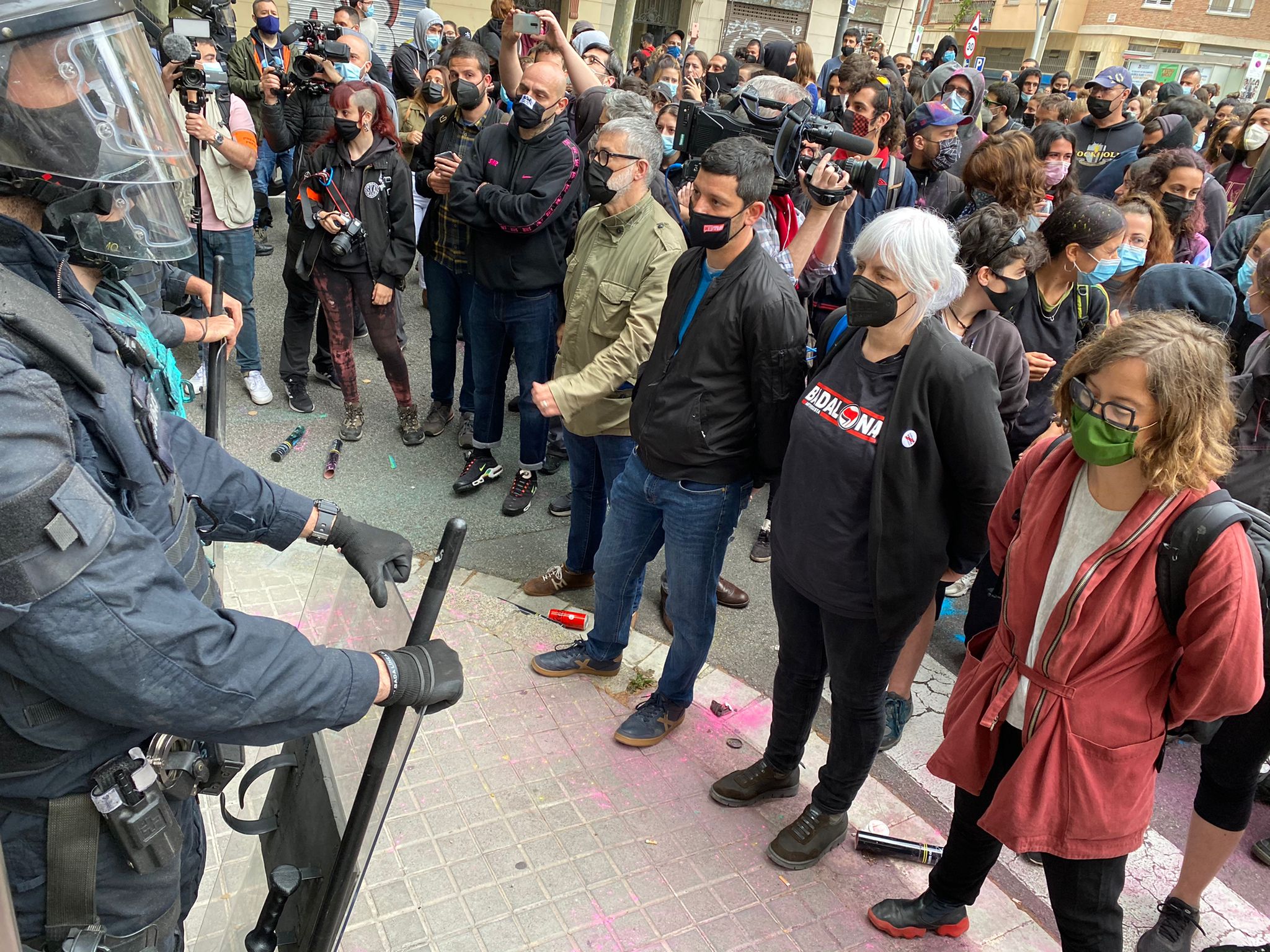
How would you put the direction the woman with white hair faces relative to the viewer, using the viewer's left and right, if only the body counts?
facing the viewer and to the left of the viewer

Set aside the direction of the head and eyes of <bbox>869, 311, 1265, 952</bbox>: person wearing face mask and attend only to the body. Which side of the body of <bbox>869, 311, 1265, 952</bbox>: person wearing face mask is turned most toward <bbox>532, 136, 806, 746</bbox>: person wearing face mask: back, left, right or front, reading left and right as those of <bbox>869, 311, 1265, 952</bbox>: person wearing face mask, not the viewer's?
right

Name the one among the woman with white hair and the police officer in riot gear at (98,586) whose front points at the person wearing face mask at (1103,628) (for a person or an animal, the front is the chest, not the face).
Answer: the police officer in riot gear

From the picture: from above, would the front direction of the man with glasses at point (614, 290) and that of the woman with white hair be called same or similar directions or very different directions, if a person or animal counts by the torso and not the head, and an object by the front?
same or similar directions

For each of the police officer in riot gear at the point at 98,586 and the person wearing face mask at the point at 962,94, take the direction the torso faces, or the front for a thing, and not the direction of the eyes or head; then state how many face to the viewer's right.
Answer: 1

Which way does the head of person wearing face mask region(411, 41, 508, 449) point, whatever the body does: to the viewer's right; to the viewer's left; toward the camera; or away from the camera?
toward the camera

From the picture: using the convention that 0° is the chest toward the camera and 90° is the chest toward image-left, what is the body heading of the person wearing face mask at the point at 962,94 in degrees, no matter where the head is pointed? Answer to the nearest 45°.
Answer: approximately 45°

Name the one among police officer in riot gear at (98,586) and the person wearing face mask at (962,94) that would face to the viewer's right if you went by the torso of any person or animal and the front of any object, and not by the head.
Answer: the police officer in riot gear

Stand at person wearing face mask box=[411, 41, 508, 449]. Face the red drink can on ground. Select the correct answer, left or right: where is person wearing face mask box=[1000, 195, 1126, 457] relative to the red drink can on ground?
left

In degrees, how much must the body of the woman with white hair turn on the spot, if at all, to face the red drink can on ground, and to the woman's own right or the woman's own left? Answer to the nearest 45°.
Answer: approximately 90° to the woman's own right

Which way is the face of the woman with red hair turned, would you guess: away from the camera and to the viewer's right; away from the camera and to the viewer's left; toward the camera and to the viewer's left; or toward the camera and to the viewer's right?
toward the camera and to the viewer's left

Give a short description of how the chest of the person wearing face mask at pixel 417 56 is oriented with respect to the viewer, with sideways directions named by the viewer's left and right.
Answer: facing the viewer and to the right of the viewer

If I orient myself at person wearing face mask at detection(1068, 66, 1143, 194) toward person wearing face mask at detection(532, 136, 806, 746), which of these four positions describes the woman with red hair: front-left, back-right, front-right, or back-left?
front-right

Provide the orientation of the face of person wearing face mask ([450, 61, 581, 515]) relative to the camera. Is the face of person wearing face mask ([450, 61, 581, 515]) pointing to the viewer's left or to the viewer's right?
to the viewer's left
